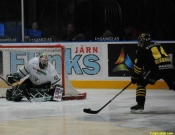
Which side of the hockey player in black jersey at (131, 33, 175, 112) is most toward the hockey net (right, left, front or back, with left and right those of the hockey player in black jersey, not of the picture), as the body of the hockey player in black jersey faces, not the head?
front

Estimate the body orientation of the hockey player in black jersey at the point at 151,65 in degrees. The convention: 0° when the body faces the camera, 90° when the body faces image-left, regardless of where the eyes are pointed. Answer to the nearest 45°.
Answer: approximately 135°

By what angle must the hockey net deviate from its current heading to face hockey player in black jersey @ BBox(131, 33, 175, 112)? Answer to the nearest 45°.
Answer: approximately 45° to its left
